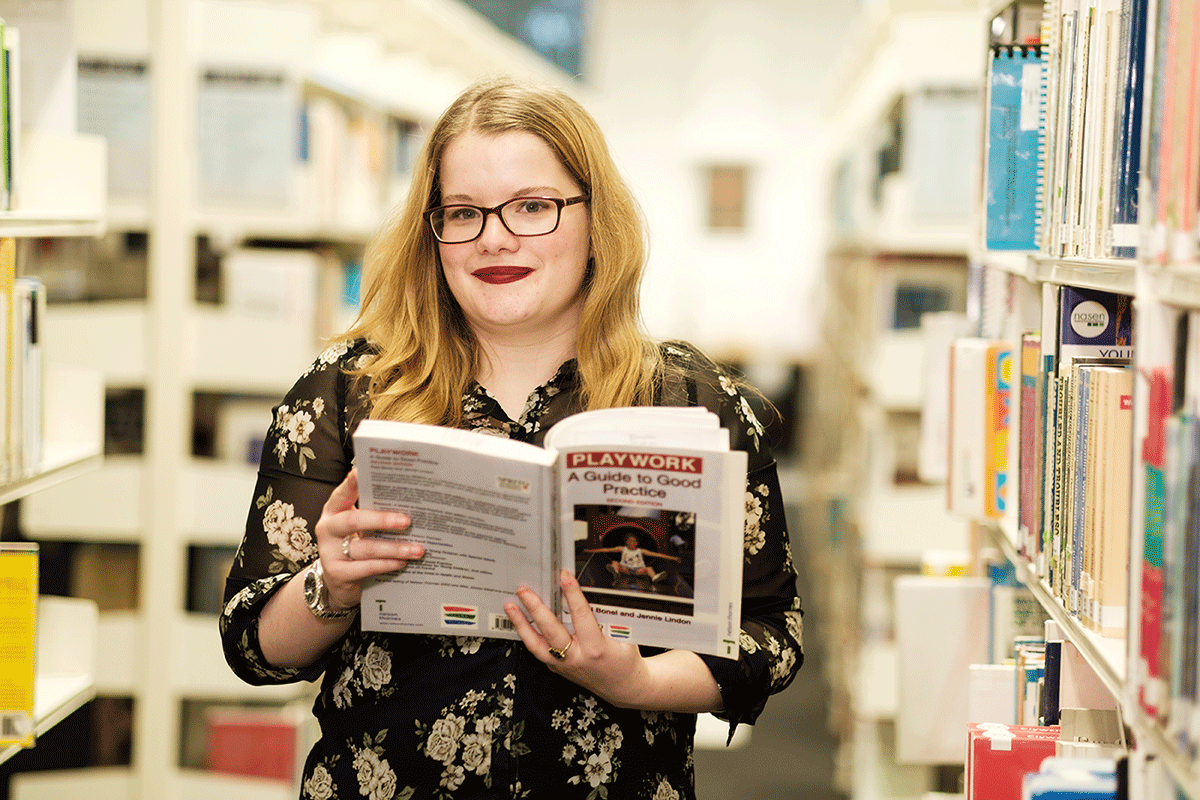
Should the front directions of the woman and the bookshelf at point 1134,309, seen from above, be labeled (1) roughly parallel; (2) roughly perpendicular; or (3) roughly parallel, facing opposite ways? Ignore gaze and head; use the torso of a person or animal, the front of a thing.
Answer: roughly perpendicular

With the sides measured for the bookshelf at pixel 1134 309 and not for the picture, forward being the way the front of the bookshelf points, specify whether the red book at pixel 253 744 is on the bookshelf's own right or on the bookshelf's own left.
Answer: on the bookshelf's own right

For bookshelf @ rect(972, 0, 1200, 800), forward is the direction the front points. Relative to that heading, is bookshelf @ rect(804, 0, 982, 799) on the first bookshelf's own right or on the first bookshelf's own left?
on the first bookshelf's own right

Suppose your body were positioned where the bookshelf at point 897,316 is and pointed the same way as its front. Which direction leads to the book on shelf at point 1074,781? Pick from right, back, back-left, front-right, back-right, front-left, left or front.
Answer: front-left

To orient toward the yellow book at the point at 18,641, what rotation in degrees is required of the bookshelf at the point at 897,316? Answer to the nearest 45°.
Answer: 0° — it already faces it

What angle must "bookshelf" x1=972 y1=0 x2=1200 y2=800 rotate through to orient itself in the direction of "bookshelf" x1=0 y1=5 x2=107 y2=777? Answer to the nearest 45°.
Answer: approximately 45° to its right

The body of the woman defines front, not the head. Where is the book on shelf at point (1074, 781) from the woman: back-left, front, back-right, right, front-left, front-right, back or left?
front-left

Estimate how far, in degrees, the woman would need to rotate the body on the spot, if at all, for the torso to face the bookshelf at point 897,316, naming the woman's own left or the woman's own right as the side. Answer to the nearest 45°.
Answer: approximately 135° to the woman's own left

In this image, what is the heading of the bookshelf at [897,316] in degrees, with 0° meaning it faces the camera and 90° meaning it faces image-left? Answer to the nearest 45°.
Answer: approximately 45°

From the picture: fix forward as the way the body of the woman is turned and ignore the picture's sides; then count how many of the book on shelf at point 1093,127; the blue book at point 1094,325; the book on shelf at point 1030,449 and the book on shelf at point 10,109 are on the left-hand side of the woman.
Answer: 3

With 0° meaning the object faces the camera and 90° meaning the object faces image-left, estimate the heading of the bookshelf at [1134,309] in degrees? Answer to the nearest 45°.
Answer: approximately 45°
